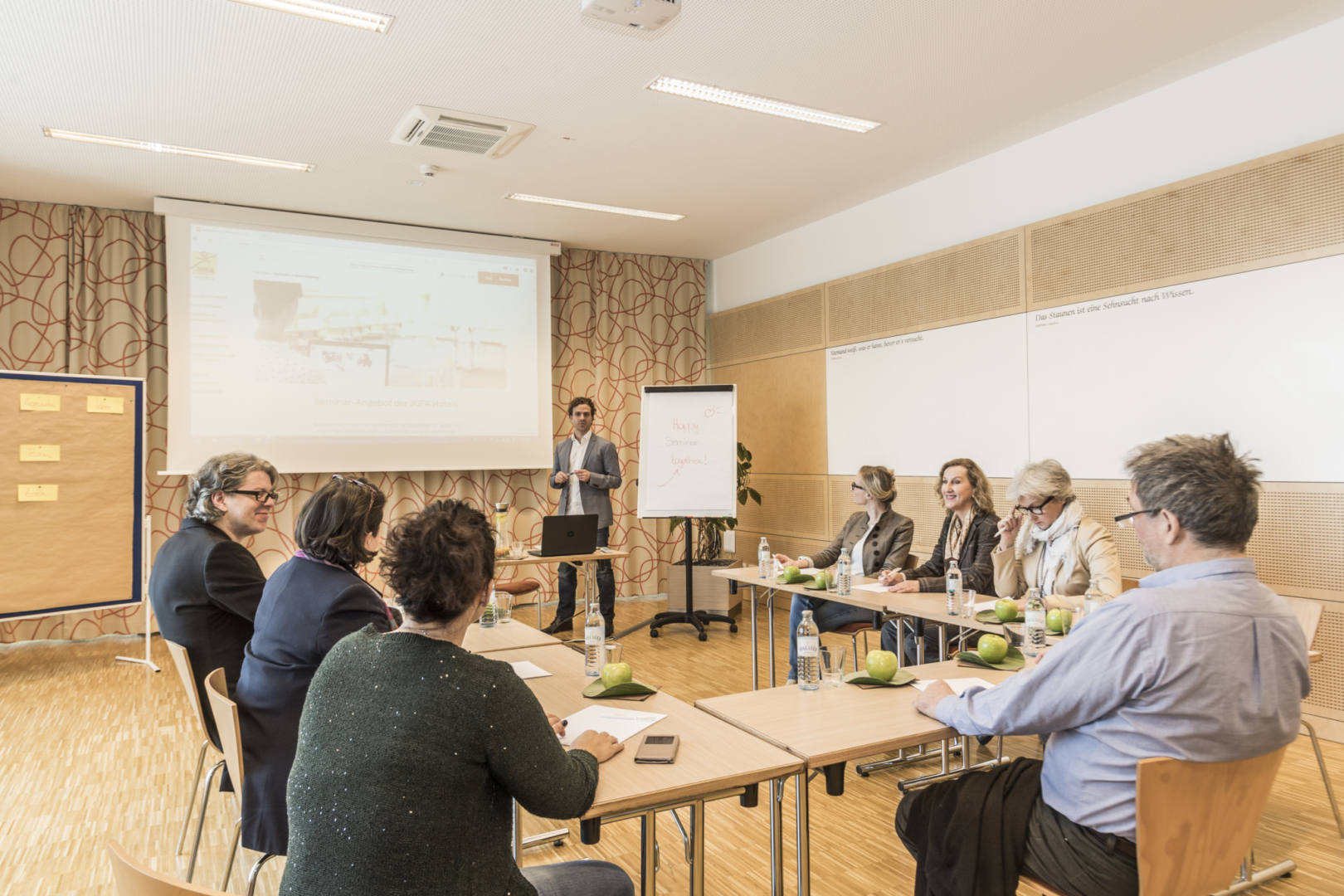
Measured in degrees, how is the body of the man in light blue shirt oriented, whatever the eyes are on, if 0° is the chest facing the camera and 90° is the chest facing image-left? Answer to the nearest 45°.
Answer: approximately 135°

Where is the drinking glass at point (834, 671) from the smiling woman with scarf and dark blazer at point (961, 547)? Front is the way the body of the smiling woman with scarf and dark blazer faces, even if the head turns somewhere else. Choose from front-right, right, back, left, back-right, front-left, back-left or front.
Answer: front-left

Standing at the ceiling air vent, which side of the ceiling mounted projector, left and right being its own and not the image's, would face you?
front

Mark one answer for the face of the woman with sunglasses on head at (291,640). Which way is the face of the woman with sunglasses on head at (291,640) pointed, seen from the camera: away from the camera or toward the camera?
away from the camera

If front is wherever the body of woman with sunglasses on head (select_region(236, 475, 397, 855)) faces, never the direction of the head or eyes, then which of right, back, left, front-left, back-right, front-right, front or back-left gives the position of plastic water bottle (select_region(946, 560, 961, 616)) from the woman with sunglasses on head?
front-right

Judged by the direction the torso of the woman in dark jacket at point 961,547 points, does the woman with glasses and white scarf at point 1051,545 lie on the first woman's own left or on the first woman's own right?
on the first woman's own left

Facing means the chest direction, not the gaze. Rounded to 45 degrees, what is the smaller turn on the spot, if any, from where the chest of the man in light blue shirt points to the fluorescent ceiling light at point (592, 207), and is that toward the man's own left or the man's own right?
0° — they already face it

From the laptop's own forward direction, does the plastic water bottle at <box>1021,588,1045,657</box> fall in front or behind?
behind

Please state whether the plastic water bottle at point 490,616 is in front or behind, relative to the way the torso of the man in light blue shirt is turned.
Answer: in front

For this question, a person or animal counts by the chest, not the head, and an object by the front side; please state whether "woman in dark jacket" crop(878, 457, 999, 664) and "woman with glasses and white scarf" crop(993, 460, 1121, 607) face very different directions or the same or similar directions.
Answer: same or similar directions

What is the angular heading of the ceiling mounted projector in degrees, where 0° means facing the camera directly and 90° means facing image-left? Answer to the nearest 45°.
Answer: approximately 135°

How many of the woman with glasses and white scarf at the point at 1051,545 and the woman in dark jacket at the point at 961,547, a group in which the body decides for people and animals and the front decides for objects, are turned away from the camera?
0

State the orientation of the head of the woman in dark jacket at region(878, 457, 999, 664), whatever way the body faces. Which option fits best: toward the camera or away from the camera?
toward the camera

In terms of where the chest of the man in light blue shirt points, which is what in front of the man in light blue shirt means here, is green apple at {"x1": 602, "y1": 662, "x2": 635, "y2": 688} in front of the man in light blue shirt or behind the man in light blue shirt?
in front

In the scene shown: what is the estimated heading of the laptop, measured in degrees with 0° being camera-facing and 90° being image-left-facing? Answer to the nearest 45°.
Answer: approximately 135°

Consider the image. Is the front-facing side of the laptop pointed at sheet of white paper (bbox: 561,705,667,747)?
no

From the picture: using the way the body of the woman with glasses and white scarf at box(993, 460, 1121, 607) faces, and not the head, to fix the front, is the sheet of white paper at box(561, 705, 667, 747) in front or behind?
in front
